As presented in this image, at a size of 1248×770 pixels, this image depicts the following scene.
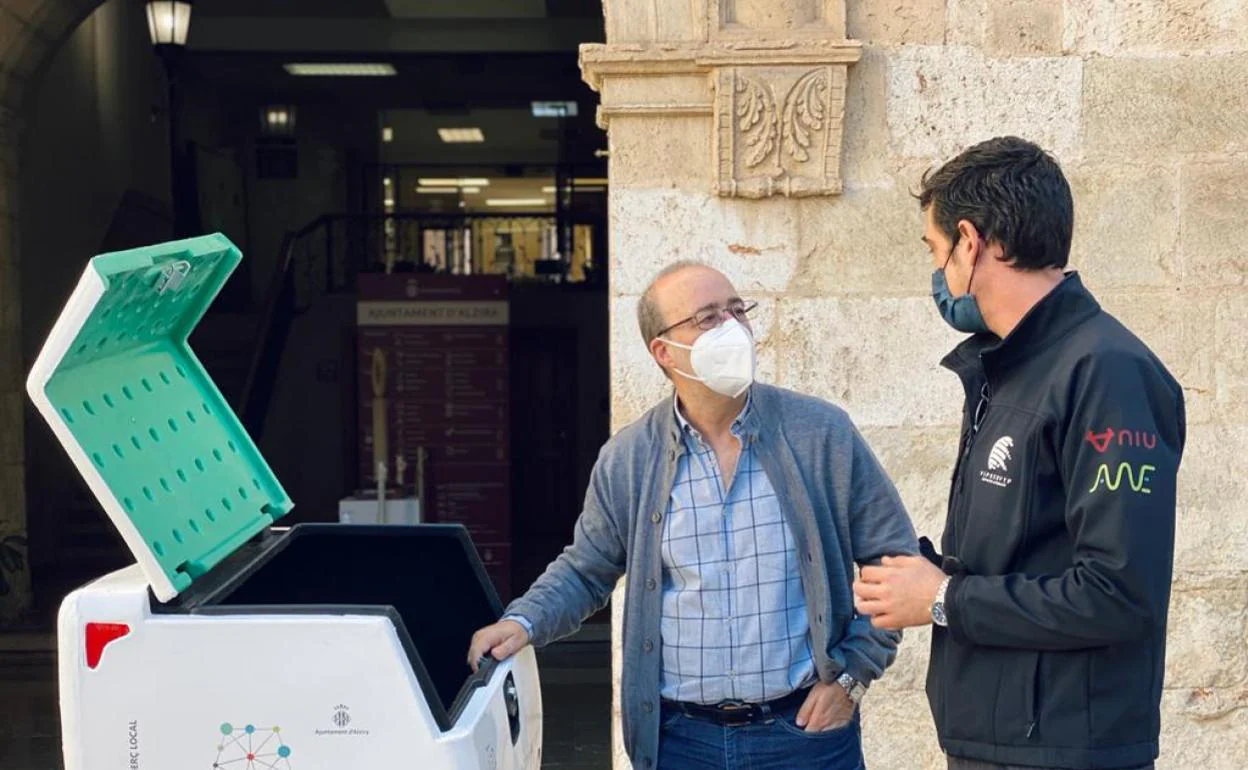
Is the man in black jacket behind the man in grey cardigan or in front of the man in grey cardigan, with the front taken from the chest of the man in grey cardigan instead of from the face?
in front

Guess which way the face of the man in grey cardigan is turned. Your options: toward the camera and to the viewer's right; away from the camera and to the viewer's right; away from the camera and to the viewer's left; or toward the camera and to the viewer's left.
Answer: toward the camera and to the viewer's right

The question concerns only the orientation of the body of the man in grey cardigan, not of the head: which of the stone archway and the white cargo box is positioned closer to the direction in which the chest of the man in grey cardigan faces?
the white cargo box

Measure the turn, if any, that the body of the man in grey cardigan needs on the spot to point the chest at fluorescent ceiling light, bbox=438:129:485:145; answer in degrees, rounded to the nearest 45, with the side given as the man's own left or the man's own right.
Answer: approximately 180°

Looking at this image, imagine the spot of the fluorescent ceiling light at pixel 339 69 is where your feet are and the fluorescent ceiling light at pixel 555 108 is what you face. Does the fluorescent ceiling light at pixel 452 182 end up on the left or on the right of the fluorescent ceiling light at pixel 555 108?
left

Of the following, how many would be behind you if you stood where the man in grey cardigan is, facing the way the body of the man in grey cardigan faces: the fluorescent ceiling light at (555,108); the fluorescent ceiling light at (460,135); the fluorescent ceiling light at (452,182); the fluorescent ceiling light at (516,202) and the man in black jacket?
4

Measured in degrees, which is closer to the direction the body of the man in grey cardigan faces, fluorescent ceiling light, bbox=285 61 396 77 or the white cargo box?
the white cargo box

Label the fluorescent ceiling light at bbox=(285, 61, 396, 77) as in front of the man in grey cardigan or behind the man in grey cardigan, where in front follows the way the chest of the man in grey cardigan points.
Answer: behind

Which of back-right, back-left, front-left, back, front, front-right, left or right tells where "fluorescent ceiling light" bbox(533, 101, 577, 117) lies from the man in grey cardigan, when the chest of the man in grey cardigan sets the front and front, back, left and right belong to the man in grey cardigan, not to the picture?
back

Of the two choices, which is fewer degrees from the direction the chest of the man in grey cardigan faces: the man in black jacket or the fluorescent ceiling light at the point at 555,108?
the man in black jacket

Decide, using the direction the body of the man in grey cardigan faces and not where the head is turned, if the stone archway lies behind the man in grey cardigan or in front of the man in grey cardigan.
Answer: behind

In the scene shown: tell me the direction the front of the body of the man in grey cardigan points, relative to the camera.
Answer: toward the camera

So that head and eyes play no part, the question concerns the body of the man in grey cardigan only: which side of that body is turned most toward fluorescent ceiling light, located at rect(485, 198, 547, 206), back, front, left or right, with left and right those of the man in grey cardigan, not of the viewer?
back

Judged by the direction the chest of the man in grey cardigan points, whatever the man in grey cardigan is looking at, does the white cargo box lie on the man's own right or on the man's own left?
on the man's own right
